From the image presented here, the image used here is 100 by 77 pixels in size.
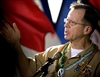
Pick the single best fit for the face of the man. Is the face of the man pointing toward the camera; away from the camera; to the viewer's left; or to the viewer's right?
to the viewer's left

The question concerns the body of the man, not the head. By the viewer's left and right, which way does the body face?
facing the viewer and to the left of the viewer

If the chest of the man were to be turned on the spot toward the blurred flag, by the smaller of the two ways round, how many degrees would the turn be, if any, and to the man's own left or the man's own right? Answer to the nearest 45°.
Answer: approximately 135° to the man's own right

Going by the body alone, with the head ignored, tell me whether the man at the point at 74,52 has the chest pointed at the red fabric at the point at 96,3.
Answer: no
